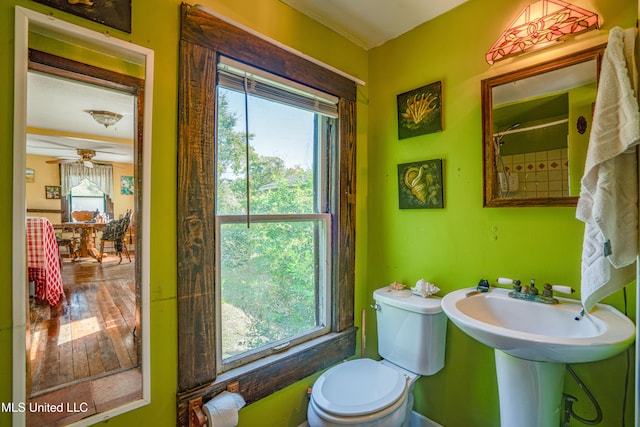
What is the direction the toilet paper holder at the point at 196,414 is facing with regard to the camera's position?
facing the viewer and to the right of the viewer

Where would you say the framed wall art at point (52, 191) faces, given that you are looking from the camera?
facing the viewer

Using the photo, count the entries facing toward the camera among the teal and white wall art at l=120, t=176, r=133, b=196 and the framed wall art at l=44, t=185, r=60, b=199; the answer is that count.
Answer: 2

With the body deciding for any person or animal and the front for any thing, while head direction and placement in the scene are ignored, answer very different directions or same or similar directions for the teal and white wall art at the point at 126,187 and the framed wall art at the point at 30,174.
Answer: same or similar directions

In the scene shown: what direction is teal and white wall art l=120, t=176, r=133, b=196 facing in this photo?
toward the camera

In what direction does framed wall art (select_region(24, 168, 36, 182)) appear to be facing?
toward the camera

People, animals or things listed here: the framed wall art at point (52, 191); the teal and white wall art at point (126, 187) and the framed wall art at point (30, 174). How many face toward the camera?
3
